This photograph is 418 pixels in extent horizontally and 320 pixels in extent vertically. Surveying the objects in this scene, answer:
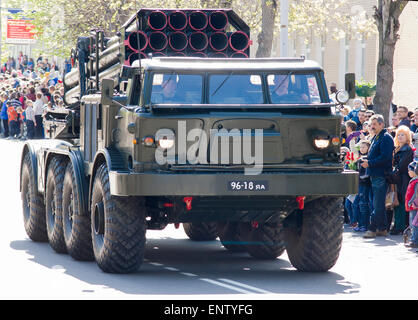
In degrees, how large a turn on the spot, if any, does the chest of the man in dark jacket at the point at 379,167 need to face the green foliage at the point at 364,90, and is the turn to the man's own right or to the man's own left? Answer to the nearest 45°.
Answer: approximately 135° to the man's own right

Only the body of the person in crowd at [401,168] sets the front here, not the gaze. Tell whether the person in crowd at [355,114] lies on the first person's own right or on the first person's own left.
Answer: on the first person's own right

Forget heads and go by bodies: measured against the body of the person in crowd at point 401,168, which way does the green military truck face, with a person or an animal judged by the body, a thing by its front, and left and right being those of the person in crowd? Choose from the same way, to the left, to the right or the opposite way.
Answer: to the left

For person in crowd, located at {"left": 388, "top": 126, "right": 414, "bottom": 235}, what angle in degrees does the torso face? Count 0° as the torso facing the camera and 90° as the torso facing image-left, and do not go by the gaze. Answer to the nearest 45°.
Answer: approximately 45°

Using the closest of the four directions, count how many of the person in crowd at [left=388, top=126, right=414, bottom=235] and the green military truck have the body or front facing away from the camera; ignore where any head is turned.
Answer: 0

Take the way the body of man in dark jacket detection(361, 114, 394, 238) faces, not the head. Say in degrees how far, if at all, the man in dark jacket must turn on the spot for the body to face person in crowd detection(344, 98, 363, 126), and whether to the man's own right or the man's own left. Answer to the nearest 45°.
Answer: approximately 135° to the man's own right

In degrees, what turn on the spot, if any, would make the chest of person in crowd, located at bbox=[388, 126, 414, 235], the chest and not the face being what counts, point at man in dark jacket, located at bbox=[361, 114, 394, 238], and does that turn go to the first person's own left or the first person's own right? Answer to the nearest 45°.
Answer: approximately 45° to the first person's own right

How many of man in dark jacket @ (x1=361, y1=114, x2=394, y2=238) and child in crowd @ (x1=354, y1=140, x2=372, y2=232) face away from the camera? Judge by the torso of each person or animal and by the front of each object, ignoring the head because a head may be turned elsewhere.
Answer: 0

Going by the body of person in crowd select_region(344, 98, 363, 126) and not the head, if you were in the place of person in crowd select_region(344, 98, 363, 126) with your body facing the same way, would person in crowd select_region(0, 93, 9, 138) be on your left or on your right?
on your right

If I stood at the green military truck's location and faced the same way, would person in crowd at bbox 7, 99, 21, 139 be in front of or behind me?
behind
